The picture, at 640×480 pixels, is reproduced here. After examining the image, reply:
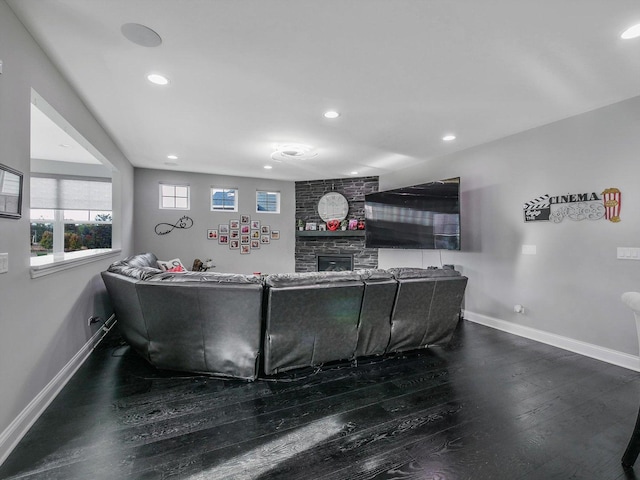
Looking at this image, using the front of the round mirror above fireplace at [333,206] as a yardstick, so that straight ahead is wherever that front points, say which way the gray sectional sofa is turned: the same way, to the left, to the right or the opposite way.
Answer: the opposite way

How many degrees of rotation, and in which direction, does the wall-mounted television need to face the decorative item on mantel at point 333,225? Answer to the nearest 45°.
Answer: approximately 90° to its right

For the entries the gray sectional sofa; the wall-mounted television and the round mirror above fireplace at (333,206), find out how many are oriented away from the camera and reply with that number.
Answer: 1

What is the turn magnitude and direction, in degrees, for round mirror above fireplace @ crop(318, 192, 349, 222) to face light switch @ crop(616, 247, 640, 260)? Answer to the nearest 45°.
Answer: approximately 45° to its left

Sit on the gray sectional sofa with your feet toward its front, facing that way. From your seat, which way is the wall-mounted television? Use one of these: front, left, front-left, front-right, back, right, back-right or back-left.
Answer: front-right

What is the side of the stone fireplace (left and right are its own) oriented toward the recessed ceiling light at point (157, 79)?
front

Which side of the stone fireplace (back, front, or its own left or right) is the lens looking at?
front

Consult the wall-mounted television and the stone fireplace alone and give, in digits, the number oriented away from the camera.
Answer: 0

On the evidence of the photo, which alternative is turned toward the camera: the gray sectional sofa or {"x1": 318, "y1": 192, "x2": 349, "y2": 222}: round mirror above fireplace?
the round mirror above fireplace

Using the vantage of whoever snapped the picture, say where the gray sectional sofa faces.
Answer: facing away from the viewer

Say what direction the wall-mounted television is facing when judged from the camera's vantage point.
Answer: facing the viewer and to the left of the viewer

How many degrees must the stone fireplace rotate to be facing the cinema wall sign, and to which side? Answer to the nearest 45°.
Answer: approximately 45° to its left

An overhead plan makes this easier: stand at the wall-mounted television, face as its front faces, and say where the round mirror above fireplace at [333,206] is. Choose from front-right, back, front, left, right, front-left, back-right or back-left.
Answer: right

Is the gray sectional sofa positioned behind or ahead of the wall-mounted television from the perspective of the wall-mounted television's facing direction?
ahead

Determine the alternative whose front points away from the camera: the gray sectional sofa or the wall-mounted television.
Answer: the gray sectional sofa

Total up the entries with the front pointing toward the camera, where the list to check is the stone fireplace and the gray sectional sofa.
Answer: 1

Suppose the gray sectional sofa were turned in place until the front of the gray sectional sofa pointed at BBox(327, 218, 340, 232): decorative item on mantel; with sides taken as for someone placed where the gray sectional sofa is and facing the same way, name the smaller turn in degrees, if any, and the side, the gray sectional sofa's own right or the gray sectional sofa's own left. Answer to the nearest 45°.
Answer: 0° — it already faces it
